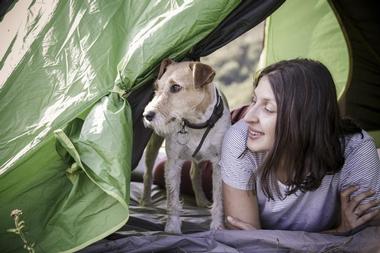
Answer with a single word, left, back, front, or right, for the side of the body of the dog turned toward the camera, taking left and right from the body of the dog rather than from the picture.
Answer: front
